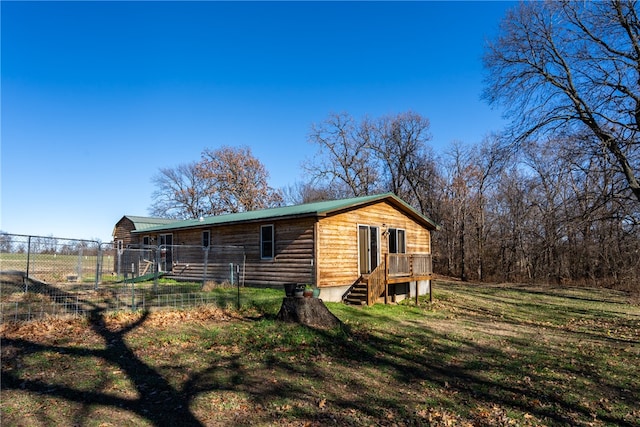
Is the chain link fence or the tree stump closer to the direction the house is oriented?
the tree stump

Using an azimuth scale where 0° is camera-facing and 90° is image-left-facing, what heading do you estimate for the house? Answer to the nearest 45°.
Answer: approximately 315°

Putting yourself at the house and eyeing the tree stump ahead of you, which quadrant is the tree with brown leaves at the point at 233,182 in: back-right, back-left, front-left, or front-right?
back-right

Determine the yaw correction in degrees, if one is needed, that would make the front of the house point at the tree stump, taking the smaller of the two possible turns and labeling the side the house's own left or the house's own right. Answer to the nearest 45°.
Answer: approximately 45° to the house's own right

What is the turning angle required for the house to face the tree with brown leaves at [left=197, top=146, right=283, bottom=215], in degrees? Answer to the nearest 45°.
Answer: approximately 135° to its left
